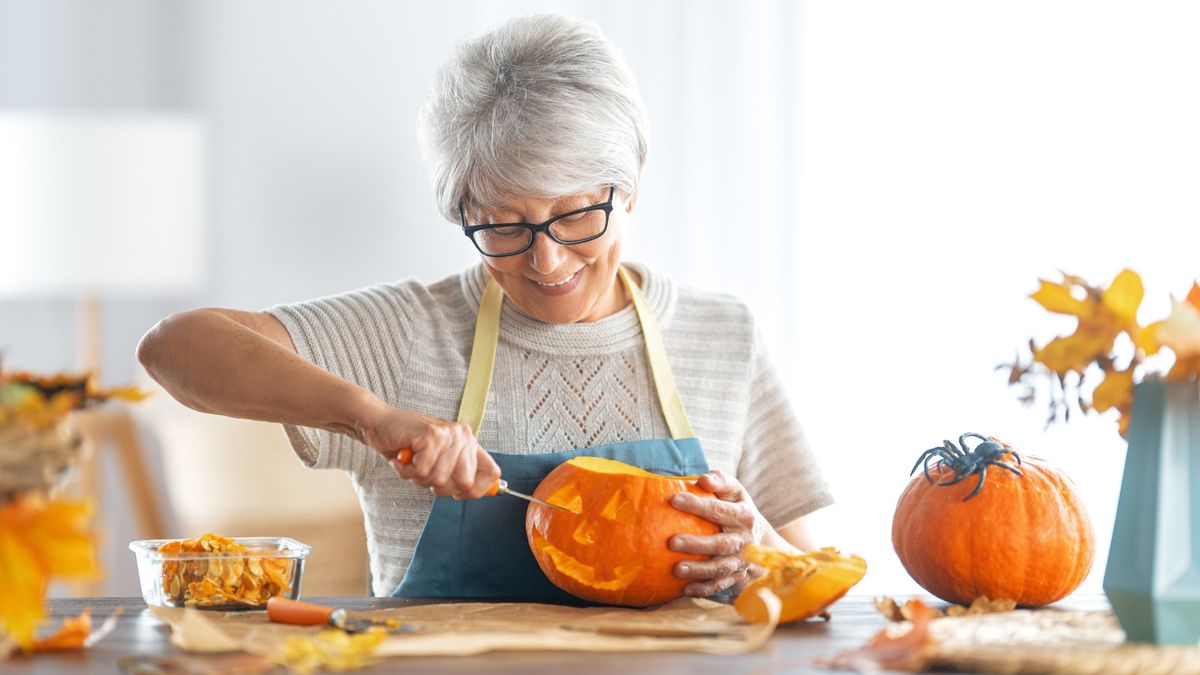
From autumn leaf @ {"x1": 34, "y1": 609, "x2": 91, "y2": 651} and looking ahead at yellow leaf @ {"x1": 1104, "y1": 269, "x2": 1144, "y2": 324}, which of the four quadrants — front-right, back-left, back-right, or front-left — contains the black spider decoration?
front-left

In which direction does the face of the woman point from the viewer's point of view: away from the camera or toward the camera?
toward the camera

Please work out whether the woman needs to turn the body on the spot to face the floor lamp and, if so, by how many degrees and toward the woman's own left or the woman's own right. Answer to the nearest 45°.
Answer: approximately 135° to the woman's own right

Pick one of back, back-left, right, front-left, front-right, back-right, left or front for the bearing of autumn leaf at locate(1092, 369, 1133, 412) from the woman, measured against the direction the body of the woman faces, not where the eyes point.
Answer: front-left

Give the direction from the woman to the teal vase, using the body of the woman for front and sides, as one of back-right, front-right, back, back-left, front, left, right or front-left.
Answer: front-left

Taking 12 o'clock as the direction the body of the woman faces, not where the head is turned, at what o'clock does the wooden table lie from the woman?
The wooden table is roughly at 12 o'clock from the woman.

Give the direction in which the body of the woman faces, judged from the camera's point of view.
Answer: toward the camera

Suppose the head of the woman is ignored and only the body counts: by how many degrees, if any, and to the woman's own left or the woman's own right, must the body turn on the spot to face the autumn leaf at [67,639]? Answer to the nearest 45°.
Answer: approximately 45° to the woman's own right

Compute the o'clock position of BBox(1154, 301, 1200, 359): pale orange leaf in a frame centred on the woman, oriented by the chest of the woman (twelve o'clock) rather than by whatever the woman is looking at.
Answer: The pale orange leaf is roughly at 11 o'clock from the woman.

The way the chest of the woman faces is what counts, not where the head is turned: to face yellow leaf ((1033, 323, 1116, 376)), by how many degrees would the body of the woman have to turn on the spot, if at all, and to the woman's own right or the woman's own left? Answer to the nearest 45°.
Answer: approximately 45° to the woman's own left

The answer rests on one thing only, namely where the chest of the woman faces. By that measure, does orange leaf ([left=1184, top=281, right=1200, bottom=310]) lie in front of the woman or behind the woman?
in front

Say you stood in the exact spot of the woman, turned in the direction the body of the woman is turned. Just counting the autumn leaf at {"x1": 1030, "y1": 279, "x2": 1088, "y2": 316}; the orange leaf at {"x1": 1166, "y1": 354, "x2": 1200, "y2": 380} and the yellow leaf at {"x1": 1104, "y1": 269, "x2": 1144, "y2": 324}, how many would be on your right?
0

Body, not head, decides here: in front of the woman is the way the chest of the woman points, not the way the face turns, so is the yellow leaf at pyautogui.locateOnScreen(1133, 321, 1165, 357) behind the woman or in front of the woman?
in front

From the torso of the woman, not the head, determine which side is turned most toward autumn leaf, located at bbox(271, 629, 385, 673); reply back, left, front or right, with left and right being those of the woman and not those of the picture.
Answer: front
